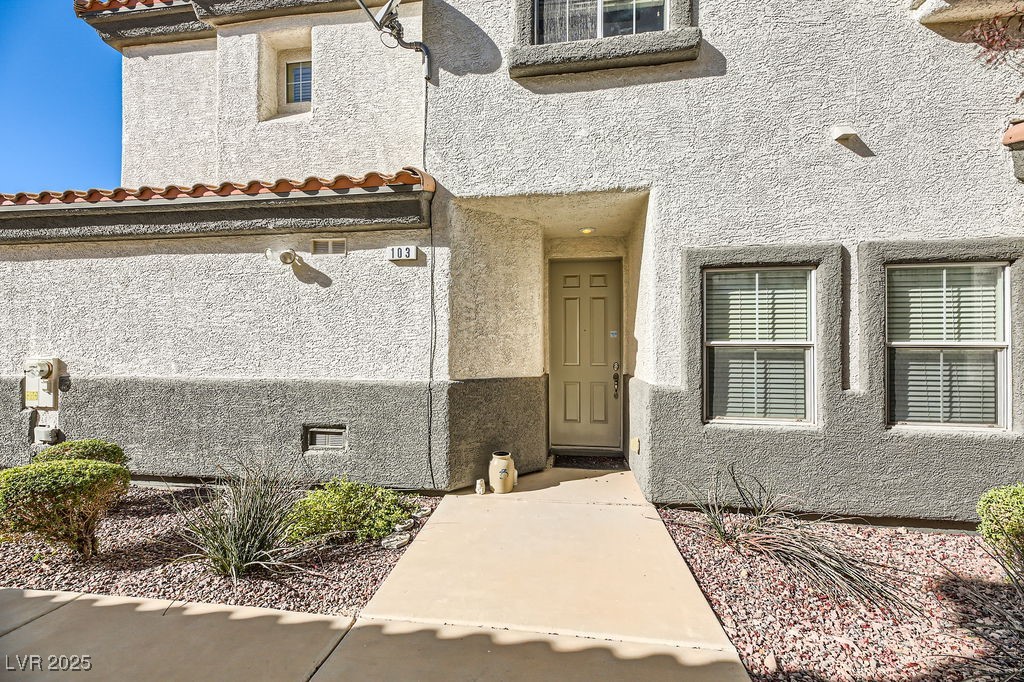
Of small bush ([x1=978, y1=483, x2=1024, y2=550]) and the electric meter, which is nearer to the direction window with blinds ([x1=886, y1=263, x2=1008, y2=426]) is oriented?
the small bush

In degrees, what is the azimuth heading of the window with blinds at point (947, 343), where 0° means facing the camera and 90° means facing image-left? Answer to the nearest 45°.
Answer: approximately 0°

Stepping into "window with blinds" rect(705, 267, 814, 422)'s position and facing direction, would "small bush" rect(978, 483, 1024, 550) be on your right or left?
on your left

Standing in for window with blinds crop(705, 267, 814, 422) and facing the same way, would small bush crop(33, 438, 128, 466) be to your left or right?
on your right

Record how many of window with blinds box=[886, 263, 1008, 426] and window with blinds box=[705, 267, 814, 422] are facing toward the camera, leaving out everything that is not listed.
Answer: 2

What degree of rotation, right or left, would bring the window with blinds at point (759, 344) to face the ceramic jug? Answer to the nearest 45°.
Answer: approximately 90° to its right

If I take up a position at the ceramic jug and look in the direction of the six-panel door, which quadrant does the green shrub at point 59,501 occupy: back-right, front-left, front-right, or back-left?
back-left
